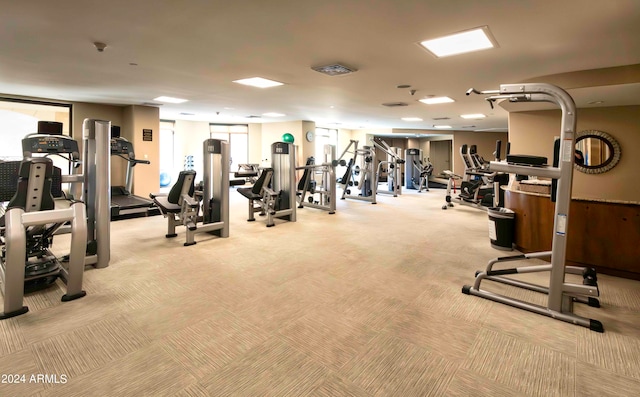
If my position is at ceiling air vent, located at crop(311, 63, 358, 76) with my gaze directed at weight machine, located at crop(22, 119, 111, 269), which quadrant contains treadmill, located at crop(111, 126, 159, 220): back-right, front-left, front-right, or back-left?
front-right

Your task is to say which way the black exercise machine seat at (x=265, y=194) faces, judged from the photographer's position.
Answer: facing the viewer and to the left of the viewer

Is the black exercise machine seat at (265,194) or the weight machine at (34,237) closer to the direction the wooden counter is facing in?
the weight machine

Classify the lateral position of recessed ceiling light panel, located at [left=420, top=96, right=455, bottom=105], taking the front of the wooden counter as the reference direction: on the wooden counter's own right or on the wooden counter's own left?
on the wooden counter's own right

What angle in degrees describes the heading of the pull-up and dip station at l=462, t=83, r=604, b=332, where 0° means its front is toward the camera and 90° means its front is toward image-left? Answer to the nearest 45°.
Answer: approximately 90°

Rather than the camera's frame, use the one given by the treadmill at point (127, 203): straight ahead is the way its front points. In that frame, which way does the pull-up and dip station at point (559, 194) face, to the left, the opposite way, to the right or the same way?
the same way

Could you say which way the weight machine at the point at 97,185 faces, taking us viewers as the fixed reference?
facing to the left of the viewer

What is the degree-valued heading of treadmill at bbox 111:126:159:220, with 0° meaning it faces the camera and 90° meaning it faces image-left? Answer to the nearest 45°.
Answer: approximately 135°

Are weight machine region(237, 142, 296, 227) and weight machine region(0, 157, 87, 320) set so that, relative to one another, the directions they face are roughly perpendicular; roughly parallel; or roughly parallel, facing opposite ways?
roughly parallel

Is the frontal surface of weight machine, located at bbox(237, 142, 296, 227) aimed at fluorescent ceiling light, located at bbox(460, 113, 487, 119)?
no
